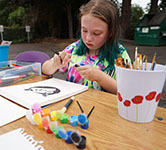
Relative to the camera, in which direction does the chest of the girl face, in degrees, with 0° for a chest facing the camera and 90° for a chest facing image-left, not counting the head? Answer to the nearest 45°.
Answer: approximately 45°
